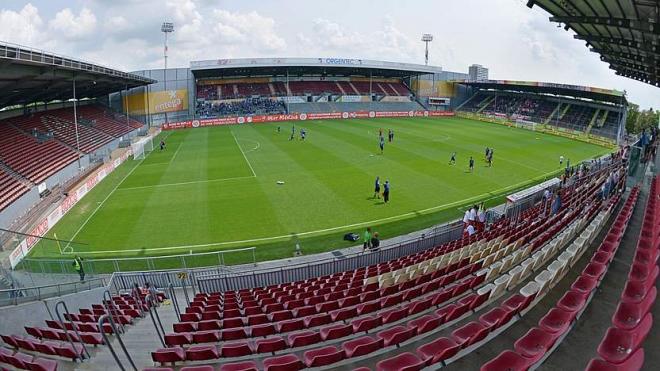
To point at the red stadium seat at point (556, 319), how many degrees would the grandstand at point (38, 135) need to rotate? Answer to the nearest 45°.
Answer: approximately 45° to its right

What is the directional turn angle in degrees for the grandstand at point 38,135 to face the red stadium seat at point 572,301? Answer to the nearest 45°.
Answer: approximately 45° to its right

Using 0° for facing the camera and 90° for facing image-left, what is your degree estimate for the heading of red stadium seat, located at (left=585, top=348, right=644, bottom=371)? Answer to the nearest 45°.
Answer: approximately 90°

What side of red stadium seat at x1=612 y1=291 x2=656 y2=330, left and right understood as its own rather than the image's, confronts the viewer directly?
left

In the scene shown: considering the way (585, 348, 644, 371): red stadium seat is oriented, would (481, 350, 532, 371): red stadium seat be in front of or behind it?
in front

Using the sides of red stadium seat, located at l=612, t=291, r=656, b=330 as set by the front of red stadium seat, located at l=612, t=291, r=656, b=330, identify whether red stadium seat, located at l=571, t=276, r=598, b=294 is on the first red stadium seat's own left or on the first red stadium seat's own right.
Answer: on the first red stadium seat's own right

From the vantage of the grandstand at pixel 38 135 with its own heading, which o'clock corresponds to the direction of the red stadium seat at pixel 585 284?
The red stadium seat is roughly at 1 o'clock from the grandstand.

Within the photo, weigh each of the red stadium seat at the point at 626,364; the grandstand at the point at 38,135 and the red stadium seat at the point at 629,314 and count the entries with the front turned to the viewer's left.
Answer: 2

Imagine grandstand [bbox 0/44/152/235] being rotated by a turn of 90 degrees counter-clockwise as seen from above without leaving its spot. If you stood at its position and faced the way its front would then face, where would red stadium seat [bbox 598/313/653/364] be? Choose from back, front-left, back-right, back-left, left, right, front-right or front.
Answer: back-right

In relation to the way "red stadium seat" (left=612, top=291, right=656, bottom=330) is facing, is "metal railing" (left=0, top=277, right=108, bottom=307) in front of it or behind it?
in front

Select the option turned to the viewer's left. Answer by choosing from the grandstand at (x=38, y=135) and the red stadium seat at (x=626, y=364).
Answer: the red stadium seat

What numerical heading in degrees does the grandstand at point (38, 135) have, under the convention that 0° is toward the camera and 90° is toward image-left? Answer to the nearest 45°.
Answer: approximately 315°

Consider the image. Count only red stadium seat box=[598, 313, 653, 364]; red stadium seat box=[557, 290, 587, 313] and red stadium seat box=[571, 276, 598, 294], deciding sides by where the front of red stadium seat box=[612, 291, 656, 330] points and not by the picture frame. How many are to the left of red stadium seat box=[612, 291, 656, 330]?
1
